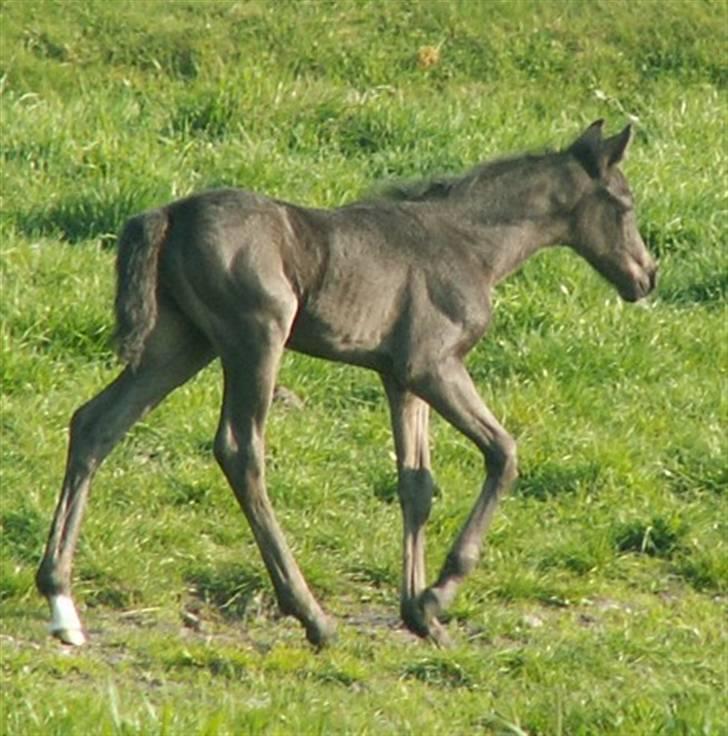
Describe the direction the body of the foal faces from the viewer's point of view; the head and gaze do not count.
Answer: to the viewer's right
